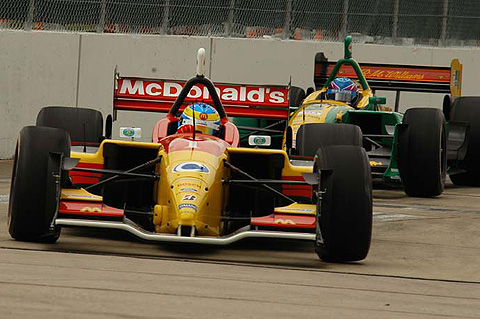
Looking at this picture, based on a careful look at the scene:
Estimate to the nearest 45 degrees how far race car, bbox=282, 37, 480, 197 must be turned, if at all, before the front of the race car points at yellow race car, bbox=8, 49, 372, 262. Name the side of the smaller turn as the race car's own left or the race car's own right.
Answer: approximately 45° to the race car's own left

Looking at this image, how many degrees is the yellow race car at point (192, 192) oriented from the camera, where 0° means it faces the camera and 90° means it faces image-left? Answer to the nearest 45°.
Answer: approximately 0°

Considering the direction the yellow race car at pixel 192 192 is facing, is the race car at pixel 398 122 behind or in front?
behind

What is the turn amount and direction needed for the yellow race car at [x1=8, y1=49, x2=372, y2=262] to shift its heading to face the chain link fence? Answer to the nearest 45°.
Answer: approximately 180°

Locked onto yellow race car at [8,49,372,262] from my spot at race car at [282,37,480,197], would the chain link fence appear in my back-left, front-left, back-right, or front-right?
back-right

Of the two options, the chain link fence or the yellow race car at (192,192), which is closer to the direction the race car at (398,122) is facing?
the yellow race car
